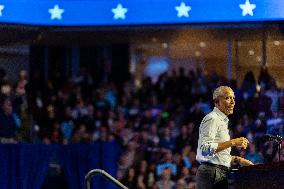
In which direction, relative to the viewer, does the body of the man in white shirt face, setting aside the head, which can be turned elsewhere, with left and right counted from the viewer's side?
facing to the right of the viewer
